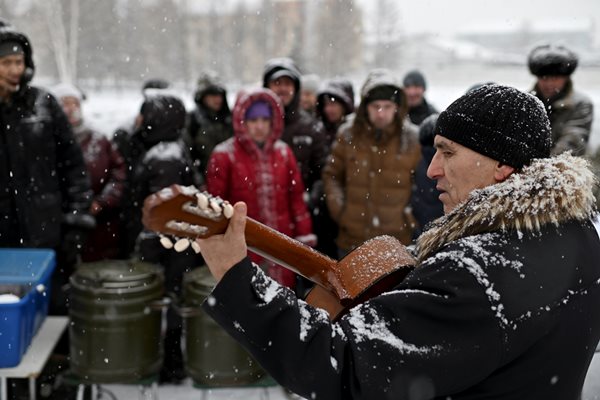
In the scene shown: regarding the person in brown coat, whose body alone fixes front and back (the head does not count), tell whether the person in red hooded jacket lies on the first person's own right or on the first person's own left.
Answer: on the first person's own right

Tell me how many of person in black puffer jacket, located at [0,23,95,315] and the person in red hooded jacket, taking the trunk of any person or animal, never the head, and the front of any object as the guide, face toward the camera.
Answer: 2

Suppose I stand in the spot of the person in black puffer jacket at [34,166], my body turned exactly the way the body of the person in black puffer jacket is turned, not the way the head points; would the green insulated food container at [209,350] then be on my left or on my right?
on my left

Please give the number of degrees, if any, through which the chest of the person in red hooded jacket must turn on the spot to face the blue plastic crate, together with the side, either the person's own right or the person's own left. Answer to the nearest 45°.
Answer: approximately 45° to the person's own right

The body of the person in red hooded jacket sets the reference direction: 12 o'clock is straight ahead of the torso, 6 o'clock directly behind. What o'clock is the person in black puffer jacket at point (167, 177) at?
The person in black puffer jacket is roughly at 4 o'clock from the person in red hooded jacket.

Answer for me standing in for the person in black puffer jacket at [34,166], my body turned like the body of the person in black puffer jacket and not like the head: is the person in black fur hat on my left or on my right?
on my left

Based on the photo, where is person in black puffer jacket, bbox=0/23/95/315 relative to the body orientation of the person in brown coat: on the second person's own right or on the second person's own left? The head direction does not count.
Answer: on the second person's own right
